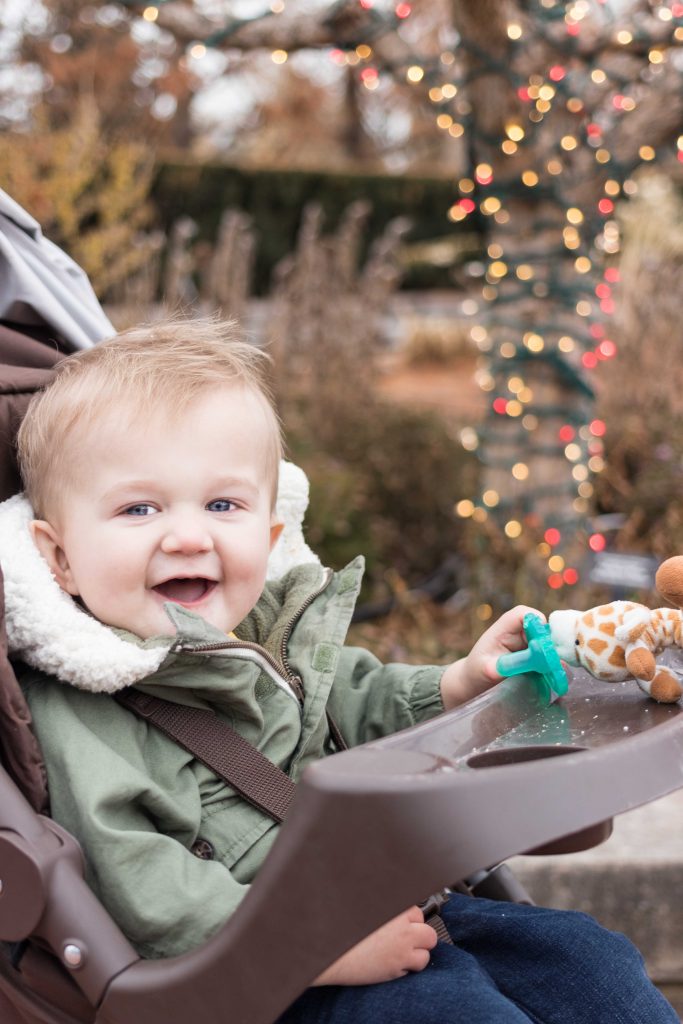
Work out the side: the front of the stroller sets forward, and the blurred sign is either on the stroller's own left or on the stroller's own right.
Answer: on the stroller's own left
